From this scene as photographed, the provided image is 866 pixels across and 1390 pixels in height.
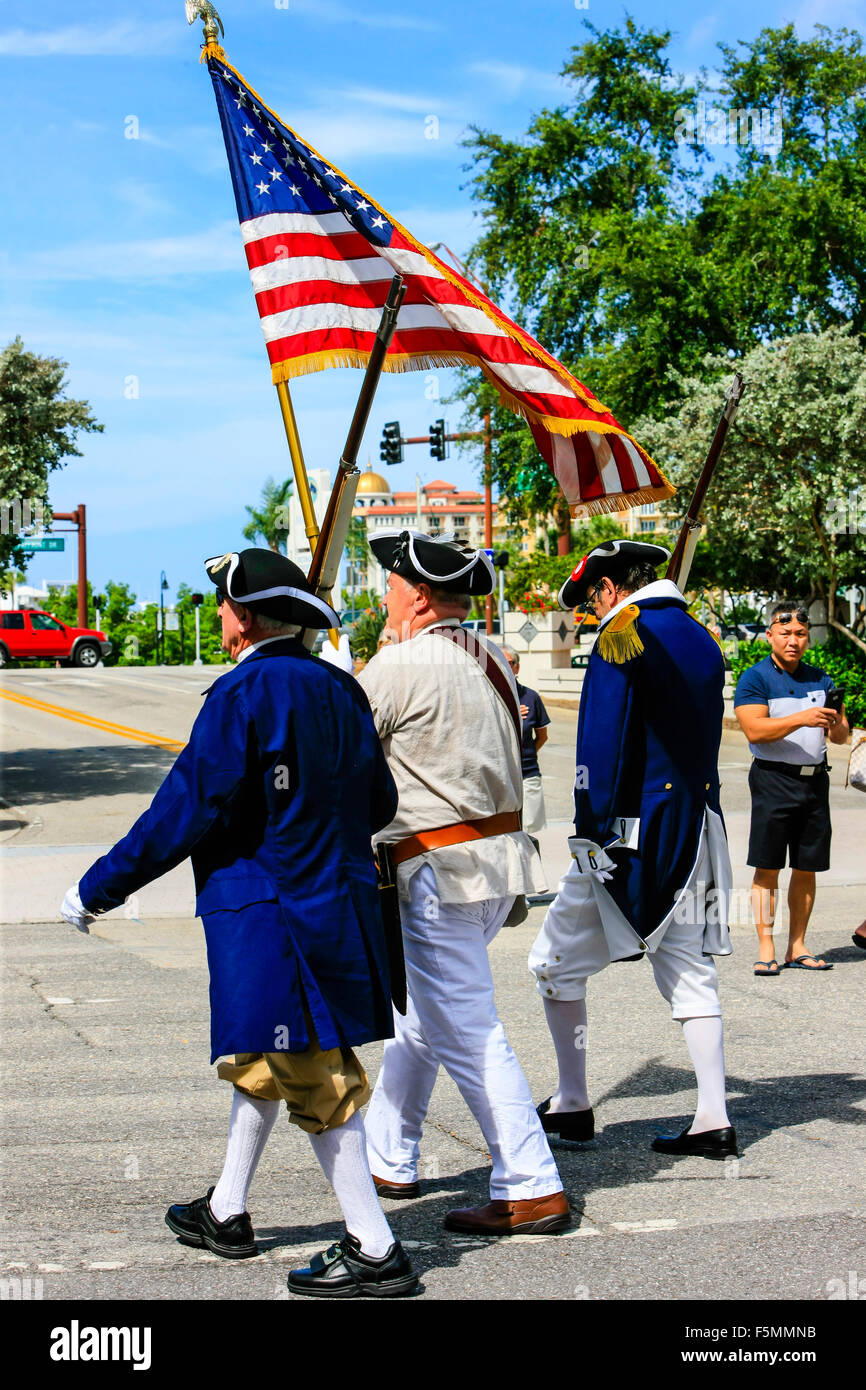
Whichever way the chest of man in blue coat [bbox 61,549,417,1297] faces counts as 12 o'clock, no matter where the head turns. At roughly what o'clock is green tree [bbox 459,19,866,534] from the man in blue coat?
The green tree is roughly at 2 o'clock from the man in blue coat.

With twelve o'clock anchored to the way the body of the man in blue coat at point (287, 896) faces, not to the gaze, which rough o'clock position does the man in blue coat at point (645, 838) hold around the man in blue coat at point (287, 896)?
the man in blue coat at point (645, 838) is roughly at 3 o'clock from the man in blue coat at point (287, 896).

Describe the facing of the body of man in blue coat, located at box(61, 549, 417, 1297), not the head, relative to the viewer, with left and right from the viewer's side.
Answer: facing away from the viewer and to the left of the viewer

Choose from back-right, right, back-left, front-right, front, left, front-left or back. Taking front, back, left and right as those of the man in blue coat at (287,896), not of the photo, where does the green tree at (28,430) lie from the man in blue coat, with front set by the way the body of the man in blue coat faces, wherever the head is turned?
front-right

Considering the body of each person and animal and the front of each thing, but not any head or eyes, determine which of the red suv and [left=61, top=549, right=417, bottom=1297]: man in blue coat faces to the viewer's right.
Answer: the red suv

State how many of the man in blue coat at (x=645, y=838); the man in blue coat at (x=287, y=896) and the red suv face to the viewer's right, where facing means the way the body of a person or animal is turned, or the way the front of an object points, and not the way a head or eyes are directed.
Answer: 1

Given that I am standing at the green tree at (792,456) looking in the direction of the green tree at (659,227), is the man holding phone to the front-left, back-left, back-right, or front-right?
back-left

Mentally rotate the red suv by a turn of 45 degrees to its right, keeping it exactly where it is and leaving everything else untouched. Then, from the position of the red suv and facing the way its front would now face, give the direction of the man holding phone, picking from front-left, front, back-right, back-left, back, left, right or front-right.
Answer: front-right

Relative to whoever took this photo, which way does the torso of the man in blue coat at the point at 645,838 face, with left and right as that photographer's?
facing away from the viewer and to the left of the viewer

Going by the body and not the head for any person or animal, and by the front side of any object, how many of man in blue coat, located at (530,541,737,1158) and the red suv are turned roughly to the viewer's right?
1

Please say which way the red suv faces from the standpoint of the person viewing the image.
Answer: facing to the right of the viewer

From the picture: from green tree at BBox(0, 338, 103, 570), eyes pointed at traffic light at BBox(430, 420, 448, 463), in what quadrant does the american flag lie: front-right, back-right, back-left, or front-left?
back-right
